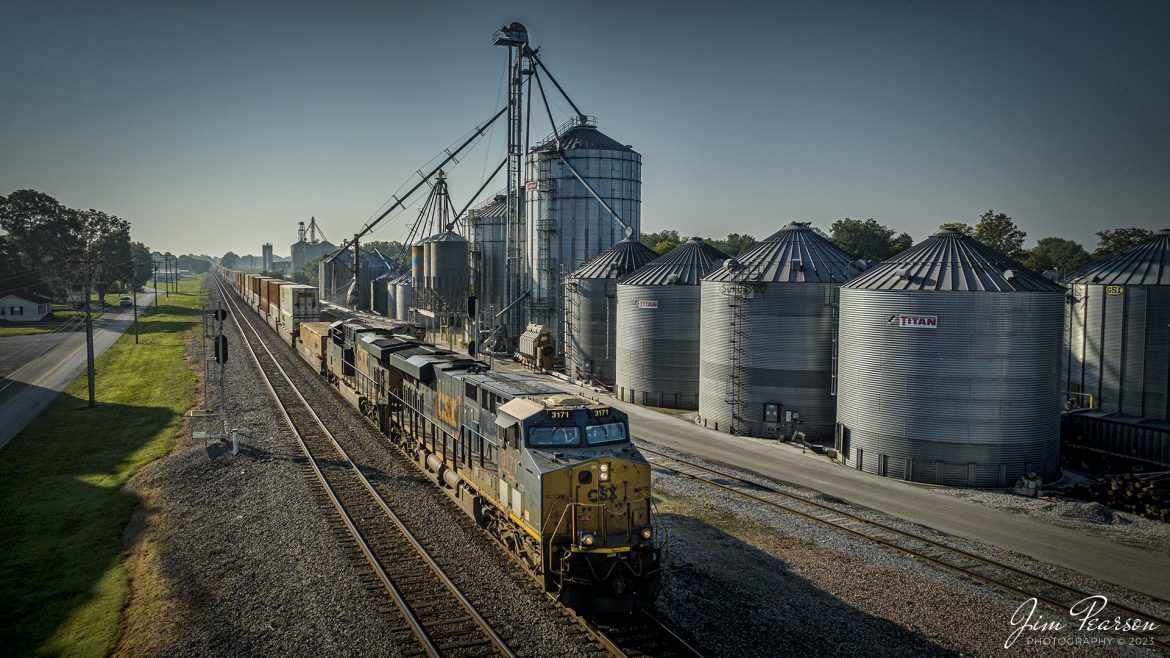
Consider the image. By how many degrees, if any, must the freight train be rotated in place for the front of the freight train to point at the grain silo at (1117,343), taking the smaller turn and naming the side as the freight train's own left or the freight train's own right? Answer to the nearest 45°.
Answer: approximately 90° to the freight train's own left

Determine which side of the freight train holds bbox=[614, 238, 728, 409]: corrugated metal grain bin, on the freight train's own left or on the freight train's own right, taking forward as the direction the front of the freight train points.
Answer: on the freight train's own left

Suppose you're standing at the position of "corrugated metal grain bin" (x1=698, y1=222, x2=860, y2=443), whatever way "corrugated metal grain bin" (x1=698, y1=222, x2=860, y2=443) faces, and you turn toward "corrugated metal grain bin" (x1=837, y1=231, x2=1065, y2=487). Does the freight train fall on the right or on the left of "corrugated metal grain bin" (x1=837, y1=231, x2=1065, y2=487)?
right

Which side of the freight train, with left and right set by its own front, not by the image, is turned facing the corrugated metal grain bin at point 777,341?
left

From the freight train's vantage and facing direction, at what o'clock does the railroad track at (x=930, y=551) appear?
The railroad track is roughly at 10 o'clock from the freight train.

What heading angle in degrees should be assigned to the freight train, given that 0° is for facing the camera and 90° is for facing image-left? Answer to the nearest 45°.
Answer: approximately 315°
